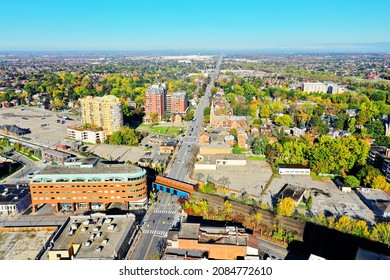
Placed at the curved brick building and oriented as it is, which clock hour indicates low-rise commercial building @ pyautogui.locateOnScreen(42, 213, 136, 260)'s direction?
The low-rise commercial building is roughly at 12 o'clock from the curved brick building.

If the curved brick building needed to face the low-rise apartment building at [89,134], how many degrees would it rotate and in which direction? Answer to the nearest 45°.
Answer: approximately 180°

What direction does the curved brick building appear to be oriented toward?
toward the camera

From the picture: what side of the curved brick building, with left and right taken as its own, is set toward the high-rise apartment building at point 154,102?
back

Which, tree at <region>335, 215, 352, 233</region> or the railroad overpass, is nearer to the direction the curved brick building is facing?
the tree

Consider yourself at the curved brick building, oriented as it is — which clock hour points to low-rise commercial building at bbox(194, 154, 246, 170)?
The low-rise commercial building is roughly at 8 o'clock from the curved brick building.

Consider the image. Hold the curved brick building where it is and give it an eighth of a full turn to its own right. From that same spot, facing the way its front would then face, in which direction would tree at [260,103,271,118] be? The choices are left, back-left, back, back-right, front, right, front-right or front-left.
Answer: back

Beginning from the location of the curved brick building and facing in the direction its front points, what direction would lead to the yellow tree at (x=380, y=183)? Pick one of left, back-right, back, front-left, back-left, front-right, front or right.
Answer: left

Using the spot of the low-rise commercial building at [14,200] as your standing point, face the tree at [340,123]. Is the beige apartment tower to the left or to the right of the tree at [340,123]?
left

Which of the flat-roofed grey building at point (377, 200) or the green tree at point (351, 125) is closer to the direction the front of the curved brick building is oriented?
the flat-roofed grey building

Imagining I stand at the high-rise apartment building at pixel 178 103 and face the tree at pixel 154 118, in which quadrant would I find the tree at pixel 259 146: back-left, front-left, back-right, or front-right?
front-left

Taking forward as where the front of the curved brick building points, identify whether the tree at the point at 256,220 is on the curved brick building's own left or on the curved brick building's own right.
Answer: on the curved brick building's own left

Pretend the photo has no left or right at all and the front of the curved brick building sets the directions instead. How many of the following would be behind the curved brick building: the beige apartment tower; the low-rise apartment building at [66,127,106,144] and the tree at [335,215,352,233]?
2

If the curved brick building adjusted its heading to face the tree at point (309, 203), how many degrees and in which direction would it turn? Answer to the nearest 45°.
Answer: approximately 90° to its left

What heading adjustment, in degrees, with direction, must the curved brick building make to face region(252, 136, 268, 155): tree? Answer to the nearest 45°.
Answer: approximately 135° to its left

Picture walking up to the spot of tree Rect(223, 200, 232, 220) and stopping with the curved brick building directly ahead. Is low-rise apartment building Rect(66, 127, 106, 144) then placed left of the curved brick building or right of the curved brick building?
right

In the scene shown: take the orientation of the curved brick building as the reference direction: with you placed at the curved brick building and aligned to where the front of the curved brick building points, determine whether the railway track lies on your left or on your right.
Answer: on your left
